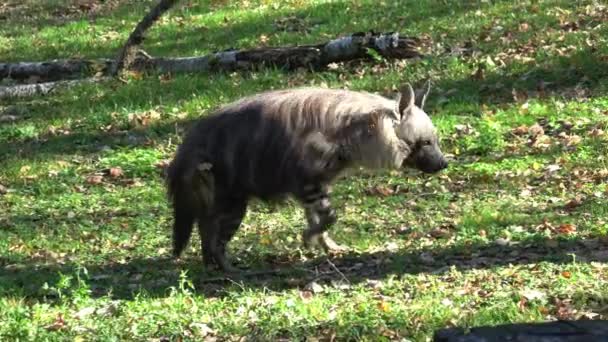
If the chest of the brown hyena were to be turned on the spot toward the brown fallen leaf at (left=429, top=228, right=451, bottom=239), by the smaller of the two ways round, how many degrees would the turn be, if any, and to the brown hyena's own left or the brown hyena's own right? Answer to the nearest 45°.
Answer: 0° — it already faces it

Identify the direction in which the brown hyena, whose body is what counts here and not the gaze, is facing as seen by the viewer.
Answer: to the viewer's right

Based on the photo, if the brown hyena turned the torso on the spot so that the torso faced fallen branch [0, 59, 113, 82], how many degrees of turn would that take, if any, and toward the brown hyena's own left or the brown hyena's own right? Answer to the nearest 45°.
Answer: approximately 135° to the brown hyena's own left

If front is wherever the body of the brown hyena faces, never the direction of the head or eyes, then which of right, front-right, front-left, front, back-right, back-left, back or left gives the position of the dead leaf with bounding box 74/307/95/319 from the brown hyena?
back-right

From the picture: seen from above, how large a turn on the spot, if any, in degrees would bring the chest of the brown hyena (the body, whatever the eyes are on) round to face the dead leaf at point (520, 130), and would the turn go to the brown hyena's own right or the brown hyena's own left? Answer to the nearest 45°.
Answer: approximately 45° to the brown hyena's own left

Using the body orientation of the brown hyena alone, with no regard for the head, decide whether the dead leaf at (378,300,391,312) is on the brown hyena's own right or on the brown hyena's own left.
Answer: on the brown hyena's own right

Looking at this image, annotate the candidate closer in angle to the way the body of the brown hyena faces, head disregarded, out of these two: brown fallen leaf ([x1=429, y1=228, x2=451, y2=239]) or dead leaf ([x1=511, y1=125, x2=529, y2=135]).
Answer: the brown fallen leaf

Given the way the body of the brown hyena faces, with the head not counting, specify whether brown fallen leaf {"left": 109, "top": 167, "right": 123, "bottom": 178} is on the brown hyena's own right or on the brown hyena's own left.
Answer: on the brown hyena's own left

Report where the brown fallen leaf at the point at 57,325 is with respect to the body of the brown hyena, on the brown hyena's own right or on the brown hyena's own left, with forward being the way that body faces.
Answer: on the brown hyena's own right

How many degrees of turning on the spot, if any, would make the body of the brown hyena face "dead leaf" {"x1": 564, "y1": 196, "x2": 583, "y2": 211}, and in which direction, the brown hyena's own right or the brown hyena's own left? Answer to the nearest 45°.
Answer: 0° — it already faces it

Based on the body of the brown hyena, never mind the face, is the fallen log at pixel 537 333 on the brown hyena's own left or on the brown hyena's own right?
on the brown hyena's own right

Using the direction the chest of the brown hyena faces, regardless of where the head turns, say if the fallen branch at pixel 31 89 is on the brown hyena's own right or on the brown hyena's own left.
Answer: on the brown hyena's own left
